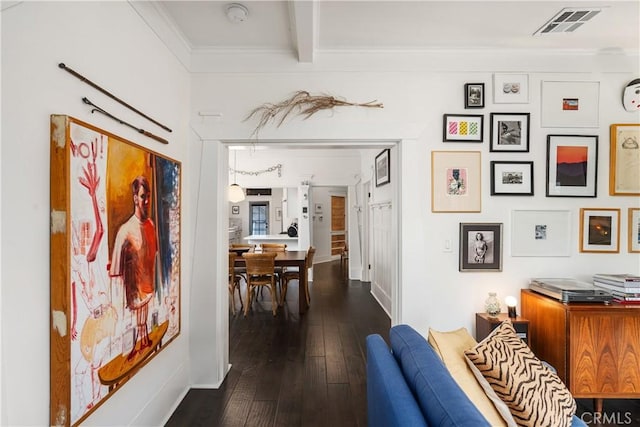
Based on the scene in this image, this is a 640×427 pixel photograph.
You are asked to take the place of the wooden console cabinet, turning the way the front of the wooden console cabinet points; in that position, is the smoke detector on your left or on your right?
on your right

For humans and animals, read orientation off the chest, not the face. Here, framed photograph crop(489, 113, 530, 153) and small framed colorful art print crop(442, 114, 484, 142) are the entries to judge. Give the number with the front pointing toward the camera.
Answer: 2

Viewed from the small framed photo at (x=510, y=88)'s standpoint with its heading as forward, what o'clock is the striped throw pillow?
The striped throw pillow is roughly at 12 o'clock from the small framed photo.

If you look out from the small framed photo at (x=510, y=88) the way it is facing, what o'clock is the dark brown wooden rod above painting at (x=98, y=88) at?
The dark brown wooden rod above painting is roughly at 1 o'clock from the small framed photo.

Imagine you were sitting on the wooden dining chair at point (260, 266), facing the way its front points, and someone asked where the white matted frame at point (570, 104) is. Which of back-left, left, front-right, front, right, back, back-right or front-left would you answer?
back-right

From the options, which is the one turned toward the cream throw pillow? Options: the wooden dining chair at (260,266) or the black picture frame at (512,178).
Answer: the black picture frame
